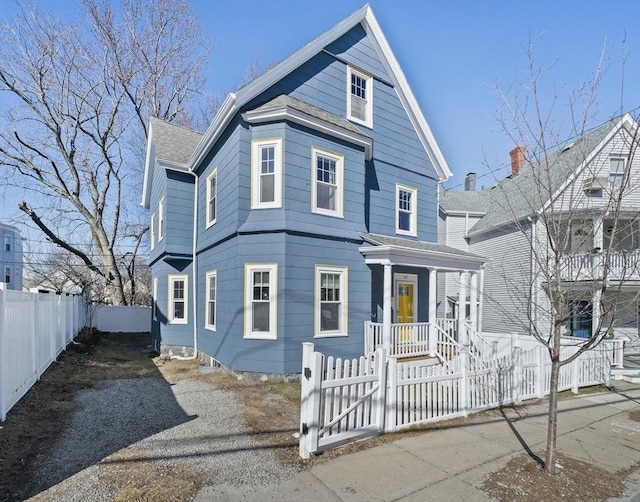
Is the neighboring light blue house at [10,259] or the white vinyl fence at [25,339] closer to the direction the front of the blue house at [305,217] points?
the white vinyl fence

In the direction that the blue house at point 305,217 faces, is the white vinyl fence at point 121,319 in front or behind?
behind

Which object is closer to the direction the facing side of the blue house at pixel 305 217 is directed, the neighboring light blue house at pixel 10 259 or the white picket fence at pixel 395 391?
the white picket fence

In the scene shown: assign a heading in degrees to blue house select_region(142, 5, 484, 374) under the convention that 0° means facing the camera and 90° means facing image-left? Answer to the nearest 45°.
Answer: approximately 315°

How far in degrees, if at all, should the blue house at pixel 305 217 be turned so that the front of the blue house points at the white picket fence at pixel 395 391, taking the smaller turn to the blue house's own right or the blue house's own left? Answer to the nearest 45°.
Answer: approximately 45° to the blue house's own right

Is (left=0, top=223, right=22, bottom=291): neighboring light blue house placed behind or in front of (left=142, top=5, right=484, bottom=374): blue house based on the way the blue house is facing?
behind
